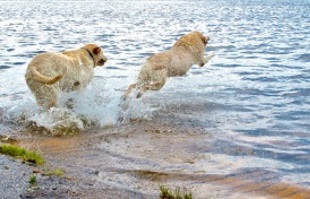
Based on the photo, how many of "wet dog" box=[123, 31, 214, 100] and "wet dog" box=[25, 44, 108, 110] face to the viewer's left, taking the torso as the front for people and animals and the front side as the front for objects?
0

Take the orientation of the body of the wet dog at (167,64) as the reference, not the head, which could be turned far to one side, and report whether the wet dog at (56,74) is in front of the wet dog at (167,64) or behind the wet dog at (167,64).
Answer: behind

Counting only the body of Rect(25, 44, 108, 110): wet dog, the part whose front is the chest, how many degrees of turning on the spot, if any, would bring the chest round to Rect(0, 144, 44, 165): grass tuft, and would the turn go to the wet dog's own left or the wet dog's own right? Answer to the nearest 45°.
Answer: approximately 135° to the wet dog's own right

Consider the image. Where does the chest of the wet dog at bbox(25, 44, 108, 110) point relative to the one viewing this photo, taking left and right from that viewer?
facing away from the viewer and to the right of the viewer

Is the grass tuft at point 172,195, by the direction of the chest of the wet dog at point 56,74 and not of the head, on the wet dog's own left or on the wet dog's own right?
on the wet dog's own right

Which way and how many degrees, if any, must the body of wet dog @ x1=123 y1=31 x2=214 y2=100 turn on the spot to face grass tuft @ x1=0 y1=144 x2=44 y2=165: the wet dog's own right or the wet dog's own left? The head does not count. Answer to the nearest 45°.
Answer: approximately 180°

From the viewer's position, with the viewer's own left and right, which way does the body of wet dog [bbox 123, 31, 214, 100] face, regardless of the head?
facing away from the viewer and to the right of the viewer

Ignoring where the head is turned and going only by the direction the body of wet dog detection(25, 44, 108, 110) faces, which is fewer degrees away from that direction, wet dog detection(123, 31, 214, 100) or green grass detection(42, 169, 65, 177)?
the wet dog
